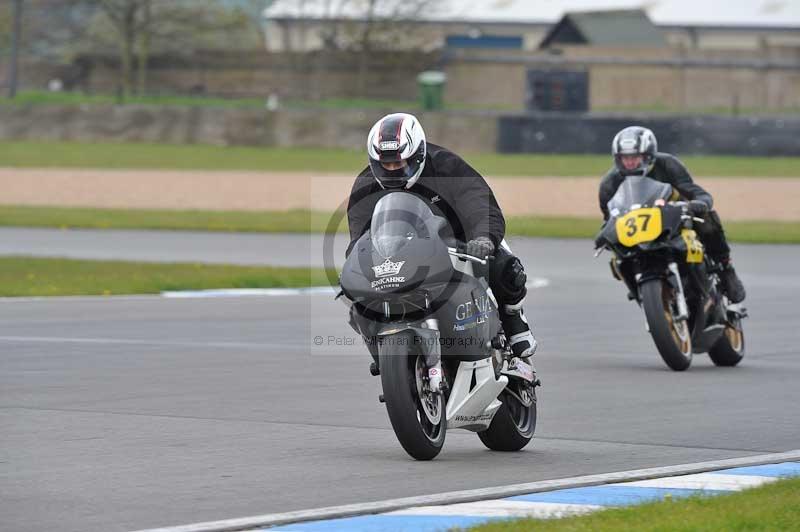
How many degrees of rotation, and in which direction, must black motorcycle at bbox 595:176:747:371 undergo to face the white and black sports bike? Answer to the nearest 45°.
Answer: approximately 45° to its left

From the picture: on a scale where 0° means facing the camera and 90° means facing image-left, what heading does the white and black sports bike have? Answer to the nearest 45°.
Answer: approximately 45°

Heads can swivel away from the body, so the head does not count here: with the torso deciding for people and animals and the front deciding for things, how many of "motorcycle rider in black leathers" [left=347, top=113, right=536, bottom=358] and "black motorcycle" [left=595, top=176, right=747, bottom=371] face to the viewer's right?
0

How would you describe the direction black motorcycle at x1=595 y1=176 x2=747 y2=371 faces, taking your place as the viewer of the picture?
facing the viewer and to the left of the viewer

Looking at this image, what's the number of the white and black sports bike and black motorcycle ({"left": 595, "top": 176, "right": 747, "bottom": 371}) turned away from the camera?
0

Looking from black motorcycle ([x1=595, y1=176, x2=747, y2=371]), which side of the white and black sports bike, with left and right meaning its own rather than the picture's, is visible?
back
